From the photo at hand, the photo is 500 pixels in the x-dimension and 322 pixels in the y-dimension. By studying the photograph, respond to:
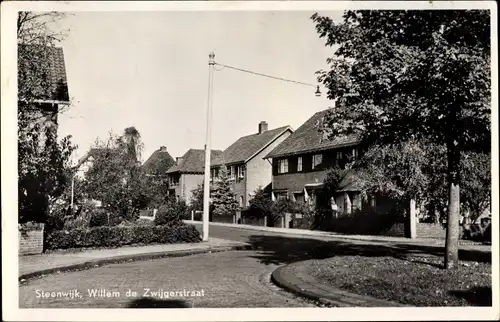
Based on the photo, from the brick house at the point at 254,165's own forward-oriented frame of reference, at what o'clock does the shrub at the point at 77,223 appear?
The shrub is roughly at 11 o'clock from the brick house.

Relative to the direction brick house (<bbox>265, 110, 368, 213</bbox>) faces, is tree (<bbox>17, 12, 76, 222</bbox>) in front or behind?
in front

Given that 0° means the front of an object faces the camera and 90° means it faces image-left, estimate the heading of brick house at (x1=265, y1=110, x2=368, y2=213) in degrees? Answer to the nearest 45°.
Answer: approximately 45°

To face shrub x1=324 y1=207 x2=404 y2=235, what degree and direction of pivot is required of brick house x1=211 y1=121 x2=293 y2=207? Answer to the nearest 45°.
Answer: approximately 45° to its left

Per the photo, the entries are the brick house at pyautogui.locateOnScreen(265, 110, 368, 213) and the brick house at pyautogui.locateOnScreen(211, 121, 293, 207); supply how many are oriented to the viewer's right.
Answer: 0

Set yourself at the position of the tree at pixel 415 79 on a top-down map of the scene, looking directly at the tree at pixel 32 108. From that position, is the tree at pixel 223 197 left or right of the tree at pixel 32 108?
right

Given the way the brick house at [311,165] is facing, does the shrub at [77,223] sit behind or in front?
in front

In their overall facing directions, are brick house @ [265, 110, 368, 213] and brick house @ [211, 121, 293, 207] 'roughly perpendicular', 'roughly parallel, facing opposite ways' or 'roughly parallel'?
roughly parallel

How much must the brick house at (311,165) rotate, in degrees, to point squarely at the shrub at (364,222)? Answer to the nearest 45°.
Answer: approximately 45° to its left

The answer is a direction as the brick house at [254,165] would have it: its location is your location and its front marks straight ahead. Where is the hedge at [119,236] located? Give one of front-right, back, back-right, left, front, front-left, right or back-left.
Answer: front-left

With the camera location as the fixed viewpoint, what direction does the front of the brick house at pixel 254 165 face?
facing the viewer and to the left of the viewer
